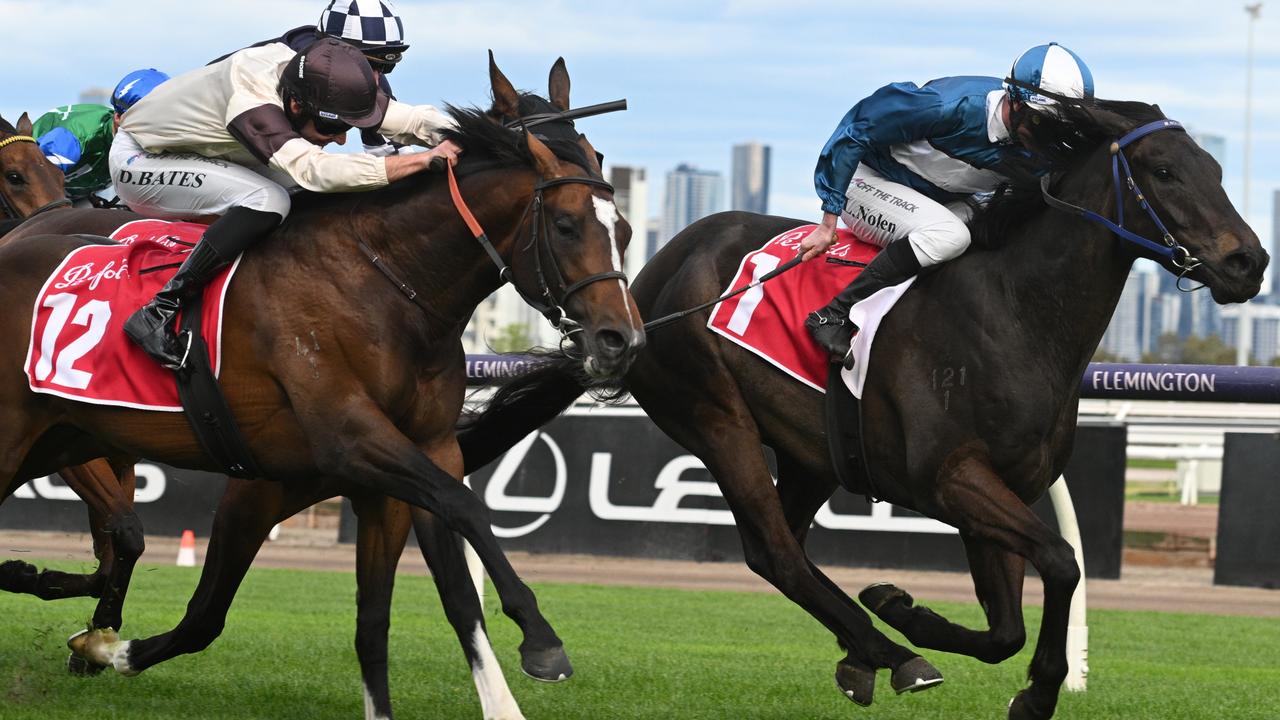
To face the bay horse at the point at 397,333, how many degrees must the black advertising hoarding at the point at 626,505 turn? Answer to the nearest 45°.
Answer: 0° — it already faces it

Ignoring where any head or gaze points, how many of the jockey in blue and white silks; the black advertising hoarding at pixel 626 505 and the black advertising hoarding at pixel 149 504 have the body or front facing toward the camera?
2

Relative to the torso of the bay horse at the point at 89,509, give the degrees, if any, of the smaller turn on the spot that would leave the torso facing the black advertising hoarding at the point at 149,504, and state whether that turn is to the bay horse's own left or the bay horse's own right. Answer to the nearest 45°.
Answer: approximately 90° to the bay horse's own left

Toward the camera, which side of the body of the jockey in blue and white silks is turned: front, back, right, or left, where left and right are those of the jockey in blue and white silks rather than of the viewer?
right

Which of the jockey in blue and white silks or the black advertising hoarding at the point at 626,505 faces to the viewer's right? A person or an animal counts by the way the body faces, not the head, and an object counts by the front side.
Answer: the jockey in blue and white silks

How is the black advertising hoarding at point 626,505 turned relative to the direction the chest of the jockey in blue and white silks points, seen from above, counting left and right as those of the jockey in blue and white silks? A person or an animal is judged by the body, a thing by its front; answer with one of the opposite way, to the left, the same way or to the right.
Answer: to the right

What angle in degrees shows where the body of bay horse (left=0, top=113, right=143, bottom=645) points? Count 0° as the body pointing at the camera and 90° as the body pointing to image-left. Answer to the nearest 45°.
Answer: approximately 270°

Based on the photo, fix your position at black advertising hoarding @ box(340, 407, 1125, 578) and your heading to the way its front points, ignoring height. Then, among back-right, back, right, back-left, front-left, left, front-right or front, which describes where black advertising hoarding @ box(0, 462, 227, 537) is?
right

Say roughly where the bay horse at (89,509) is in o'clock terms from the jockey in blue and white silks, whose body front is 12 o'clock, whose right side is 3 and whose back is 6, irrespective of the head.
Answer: The bay horse is roughly at 6 o'clock from the jockey in blue and white silks.

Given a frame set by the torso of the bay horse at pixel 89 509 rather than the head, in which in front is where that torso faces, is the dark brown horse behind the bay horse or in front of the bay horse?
in front

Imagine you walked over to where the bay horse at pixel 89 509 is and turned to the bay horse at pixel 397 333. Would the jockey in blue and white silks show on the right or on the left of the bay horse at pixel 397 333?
left

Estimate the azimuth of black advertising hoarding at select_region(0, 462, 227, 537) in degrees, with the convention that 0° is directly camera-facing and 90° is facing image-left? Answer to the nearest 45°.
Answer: approximately 0°

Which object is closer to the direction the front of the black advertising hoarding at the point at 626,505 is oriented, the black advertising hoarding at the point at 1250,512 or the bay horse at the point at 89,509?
the bay horse

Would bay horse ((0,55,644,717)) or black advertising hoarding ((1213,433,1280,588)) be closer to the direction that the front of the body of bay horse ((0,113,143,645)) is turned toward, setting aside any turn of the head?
the black advertising hoarding

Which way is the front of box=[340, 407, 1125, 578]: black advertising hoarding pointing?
toward the camera
